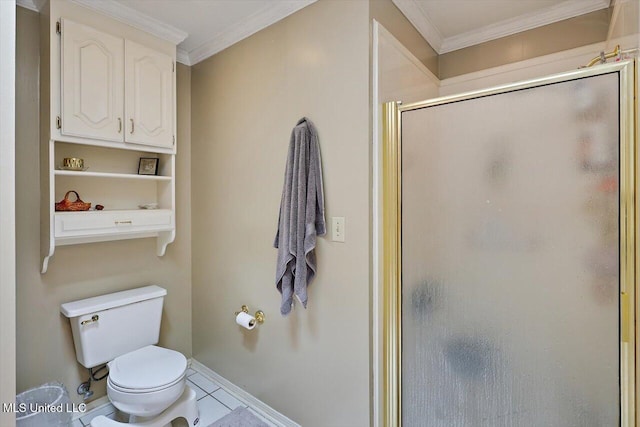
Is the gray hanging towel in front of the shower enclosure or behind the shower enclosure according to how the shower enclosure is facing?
in front

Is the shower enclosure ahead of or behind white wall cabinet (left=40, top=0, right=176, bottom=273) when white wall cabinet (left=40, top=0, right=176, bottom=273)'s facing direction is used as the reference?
ahead

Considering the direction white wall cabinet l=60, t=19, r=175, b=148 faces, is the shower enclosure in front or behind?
in front

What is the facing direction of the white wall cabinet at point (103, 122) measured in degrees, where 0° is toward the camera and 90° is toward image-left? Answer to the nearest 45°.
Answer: approximately 315°

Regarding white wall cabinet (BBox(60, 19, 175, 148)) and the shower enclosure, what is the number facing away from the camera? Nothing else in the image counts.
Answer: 0
